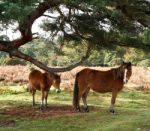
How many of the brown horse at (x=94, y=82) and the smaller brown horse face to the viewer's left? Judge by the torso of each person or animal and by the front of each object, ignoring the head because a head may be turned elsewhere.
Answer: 0

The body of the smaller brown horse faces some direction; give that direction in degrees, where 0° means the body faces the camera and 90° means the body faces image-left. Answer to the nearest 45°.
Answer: approximately 315°

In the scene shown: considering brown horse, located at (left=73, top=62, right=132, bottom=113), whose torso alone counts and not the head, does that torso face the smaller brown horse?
no

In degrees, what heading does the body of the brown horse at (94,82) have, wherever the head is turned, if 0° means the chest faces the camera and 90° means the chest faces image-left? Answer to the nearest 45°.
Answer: approximately 270°
